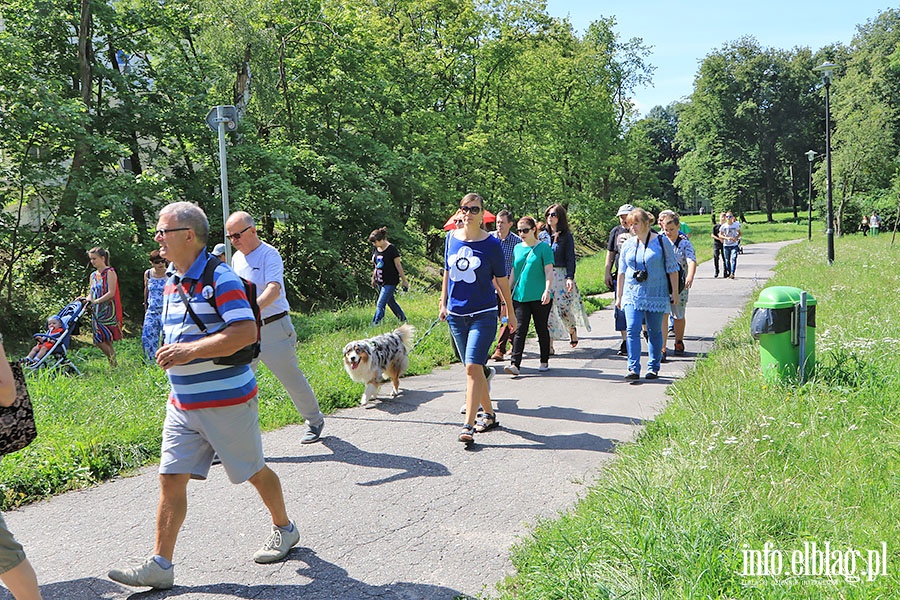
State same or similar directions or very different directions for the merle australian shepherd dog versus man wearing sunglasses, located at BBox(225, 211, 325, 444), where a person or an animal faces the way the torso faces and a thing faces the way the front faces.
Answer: same or similar directions

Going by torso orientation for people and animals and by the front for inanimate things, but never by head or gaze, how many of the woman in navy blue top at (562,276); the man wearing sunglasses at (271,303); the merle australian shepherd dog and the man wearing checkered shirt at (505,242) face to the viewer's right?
0

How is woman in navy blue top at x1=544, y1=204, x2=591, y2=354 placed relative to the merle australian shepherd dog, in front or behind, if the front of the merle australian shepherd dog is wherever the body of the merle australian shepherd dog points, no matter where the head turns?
behind

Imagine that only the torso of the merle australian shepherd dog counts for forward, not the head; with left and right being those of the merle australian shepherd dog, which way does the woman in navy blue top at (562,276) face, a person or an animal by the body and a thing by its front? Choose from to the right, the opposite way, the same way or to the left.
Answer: the same way

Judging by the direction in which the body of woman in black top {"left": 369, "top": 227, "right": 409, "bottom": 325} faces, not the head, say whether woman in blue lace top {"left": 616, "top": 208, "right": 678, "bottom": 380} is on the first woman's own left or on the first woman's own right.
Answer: on the first woman's own left

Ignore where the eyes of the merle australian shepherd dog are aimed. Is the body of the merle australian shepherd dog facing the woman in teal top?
no

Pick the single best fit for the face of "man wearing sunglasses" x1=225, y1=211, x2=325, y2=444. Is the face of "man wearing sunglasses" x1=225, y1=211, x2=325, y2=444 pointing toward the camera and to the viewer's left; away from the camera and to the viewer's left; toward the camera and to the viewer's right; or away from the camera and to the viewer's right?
toward the camera and to the viewer's left

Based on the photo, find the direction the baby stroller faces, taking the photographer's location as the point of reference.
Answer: facing to the left of the viewer

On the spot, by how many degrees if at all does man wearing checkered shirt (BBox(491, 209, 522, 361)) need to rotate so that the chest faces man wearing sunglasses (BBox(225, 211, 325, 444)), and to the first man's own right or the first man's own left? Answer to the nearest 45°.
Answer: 0° — they already face them

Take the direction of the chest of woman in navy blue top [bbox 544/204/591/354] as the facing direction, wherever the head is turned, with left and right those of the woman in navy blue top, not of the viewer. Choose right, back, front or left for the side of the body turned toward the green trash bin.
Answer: left

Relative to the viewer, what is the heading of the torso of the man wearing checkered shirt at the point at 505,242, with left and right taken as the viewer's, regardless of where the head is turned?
facing the viewer and to the left of the viewer

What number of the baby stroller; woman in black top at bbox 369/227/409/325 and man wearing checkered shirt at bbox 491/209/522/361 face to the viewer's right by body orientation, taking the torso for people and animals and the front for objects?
0

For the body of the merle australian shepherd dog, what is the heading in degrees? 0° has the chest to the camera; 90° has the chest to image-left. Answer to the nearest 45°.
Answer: approximately 45°

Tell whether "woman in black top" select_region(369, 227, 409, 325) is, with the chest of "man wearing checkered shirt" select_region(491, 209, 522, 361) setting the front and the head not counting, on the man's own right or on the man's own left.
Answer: on the man's own right

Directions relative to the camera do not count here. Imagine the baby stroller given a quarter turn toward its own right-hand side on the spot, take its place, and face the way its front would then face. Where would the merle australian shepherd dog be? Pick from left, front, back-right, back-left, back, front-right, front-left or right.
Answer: back-right

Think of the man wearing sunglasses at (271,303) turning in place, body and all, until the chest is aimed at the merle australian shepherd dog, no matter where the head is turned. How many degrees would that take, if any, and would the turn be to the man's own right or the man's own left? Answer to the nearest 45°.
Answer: approximately 180°

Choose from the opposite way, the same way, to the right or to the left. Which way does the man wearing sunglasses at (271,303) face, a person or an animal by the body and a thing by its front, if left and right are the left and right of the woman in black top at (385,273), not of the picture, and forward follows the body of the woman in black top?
the same way

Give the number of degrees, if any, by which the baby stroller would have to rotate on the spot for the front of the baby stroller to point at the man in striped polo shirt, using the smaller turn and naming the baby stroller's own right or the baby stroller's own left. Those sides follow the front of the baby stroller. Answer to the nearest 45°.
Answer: approximately 90° to the baby stroller's own left
